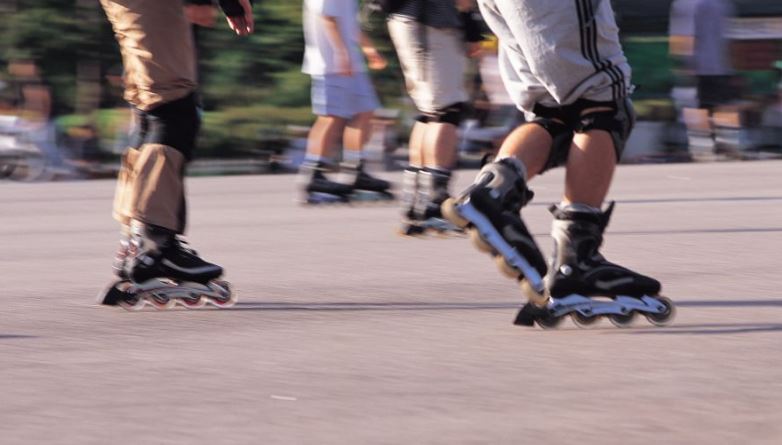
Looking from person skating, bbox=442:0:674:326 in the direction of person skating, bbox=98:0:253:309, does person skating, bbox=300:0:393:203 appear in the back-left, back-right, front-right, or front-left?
front-right

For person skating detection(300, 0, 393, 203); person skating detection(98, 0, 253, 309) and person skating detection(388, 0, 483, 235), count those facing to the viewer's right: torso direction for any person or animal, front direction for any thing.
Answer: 3

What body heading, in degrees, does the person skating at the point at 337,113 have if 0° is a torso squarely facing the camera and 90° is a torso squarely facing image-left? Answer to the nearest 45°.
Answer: approximately 270°

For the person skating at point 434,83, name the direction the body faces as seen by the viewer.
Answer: to the viewer's right

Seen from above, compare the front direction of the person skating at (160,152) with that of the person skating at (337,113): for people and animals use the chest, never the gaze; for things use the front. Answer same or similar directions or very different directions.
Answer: same or similar directions

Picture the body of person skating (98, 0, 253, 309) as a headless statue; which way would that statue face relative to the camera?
to the viewer's right

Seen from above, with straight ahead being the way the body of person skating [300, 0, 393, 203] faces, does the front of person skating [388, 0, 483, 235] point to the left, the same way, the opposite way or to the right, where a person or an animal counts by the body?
the same way

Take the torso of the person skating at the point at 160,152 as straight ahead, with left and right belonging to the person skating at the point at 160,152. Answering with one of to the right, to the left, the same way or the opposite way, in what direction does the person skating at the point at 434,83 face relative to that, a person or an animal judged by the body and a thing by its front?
the same way

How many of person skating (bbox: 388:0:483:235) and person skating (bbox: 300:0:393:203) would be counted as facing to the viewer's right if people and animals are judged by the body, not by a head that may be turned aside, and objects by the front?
2

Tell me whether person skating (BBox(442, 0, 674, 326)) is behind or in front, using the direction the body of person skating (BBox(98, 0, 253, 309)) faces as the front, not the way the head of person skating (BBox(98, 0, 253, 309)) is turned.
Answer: in front

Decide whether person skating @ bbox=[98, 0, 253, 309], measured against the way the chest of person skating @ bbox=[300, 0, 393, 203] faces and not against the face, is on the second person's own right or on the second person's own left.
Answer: on the second person's own right

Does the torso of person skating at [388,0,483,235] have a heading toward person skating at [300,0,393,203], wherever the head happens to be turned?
no

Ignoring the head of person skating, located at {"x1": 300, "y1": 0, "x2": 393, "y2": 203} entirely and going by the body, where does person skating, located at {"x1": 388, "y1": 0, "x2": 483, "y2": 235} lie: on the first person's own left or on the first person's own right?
on the first person's own right
